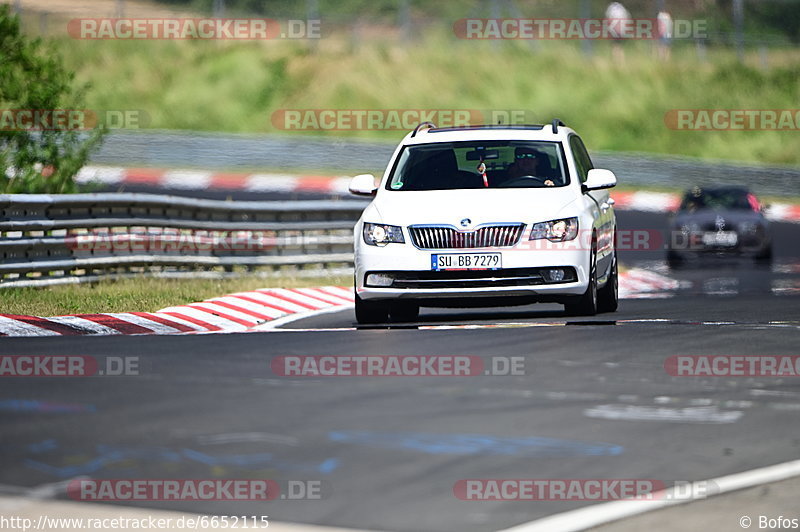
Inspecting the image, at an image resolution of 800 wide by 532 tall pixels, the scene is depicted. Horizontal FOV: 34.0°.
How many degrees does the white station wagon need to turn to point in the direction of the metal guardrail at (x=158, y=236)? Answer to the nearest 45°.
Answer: approximately 135° to its right

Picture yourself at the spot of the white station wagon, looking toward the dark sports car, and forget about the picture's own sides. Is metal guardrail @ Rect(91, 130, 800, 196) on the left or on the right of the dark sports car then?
left

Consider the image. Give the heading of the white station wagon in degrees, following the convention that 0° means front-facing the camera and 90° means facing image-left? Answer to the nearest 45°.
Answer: approximately 0°

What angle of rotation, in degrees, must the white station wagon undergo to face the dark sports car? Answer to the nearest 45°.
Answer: approximately 180°

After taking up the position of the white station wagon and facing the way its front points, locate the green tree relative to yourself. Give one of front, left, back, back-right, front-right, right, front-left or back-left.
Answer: back-right
